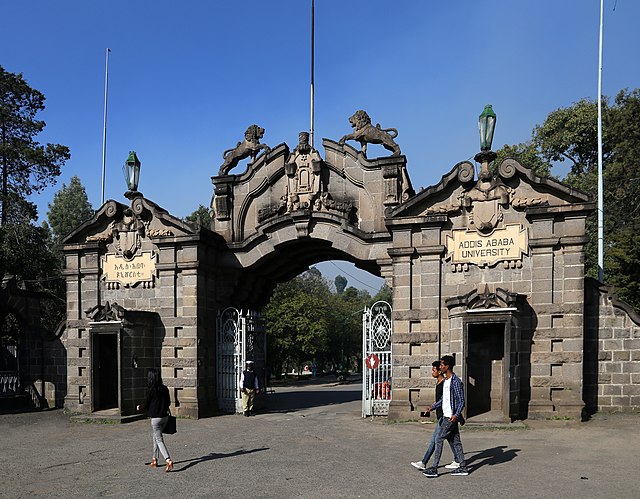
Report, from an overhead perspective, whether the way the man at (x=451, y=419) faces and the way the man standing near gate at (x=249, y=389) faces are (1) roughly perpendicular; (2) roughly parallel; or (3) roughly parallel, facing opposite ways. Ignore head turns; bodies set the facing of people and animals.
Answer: roughly perpendicular

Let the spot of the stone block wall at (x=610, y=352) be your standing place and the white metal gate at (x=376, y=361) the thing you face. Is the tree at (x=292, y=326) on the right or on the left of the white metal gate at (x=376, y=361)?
right

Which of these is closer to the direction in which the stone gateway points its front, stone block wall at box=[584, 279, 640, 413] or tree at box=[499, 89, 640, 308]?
the stone block wall

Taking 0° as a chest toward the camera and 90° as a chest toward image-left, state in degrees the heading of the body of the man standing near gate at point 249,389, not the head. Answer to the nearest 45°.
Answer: approximately 0°

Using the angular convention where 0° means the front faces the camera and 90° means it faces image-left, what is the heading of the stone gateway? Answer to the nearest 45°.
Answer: approximately 0°

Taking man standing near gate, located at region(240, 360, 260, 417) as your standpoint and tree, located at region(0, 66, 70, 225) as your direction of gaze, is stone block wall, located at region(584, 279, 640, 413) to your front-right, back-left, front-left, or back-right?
back-right

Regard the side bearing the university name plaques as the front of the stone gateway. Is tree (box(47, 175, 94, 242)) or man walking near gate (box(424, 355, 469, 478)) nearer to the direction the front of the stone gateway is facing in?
the man walking near gate

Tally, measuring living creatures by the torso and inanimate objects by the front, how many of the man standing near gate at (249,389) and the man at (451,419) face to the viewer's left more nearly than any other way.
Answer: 1

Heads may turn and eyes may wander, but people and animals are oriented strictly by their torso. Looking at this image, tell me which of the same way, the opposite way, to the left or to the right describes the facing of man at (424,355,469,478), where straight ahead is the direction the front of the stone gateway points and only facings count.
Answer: to the right

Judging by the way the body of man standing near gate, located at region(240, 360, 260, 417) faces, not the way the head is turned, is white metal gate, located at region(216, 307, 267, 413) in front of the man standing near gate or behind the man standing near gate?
behind

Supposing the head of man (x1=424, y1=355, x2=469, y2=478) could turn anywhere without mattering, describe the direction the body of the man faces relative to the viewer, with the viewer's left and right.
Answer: facing to the left of the viewer
